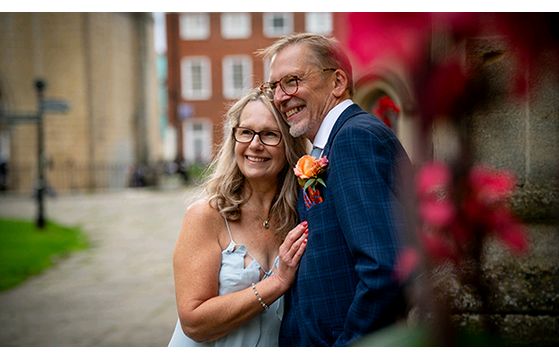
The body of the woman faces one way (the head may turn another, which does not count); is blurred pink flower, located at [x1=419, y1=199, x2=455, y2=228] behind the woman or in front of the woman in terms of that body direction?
in front

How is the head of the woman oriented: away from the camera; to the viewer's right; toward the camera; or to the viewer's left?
toward the camera

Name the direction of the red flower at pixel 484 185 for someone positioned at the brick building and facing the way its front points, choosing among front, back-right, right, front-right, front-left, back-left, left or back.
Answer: front

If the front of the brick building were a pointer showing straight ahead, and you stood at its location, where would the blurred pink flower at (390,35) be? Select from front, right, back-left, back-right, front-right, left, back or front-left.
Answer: front

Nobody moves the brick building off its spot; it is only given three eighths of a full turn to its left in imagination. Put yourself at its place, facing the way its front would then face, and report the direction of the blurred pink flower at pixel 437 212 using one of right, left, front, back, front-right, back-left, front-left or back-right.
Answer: back-right

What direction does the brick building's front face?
toward the camera

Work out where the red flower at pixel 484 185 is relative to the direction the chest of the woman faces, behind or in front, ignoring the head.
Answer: in front

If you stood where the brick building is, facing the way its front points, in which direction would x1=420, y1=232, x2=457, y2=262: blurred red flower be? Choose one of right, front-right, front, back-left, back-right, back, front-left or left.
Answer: front

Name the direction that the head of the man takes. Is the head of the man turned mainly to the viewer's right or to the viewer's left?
to the viewer's left

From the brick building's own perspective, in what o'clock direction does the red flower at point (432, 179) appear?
The red flower is roughly at 12 o'clock from the brick building.

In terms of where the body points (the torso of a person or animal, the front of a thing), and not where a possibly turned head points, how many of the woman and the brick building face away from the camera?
0

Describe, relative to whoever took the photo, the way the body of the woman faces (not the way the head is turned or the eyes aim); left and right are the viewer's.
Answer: facing the viewer and to the right of the viewer
